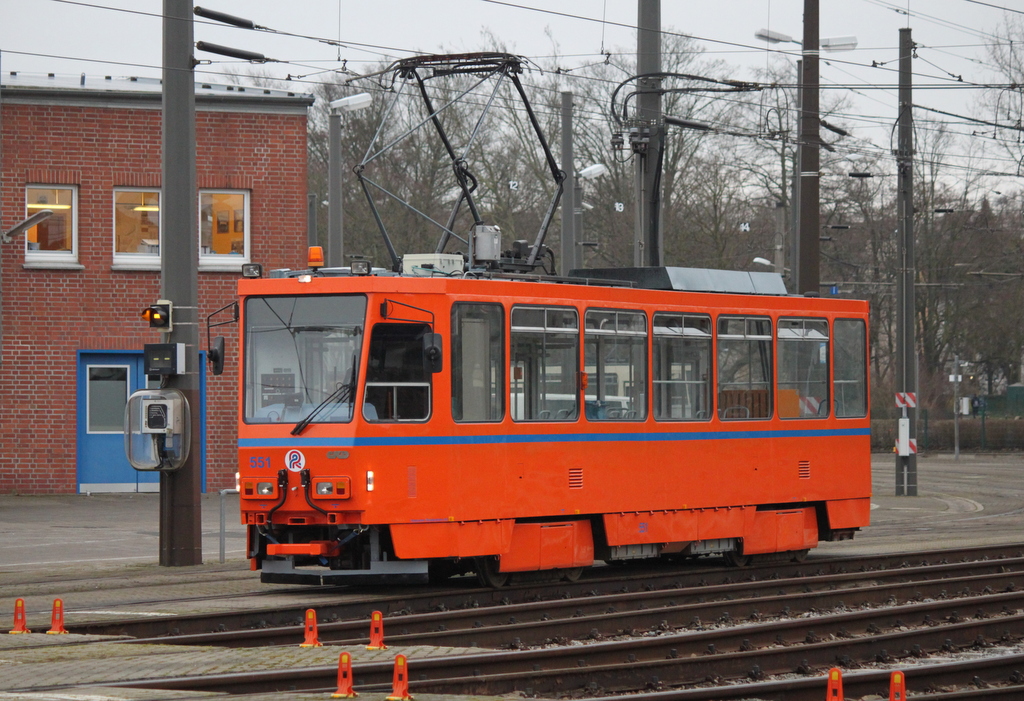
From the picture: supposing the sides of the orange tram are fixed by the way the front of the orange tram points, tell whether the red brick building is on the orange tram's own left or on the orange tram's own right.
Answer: on the orange tram's own right

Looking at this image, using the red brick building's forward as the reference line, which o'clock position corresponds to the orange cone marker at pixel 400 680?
The orange cone marker is roughly at 12 o'clock from the red brick building.

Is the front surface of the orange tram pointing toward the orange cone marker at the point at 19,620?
yes

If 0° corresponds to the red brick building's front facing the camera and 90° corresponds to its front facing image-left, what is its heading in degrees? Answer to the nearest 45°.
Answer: approximately 0°

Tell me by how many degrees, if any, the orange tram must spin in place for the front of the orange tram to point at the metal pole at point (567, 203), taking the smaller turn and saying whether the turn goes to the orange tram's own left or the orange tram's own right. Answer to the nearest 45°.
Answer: approximately 135° to the orange tram's own right

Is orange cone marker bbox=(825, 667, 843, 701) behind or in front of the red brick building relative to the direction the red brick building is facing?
in front

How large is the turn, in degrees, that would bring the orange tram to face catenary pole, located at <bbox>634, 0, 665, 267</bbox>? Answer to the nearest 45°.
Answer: approximately 135° to its right

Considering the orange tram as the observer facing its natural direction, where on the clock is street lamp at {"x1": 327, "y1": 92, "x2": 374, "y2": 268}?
The street lamp is roughly at 4 o'clock from the orange tram.

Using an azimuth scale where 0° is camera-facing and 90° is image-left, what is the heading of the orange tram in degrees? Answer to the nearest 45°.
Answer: approximately 45°

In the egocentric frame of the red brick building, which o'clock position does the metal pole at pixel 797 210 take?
The metal pole is roughly at 9 o'clock from the red brick building.
